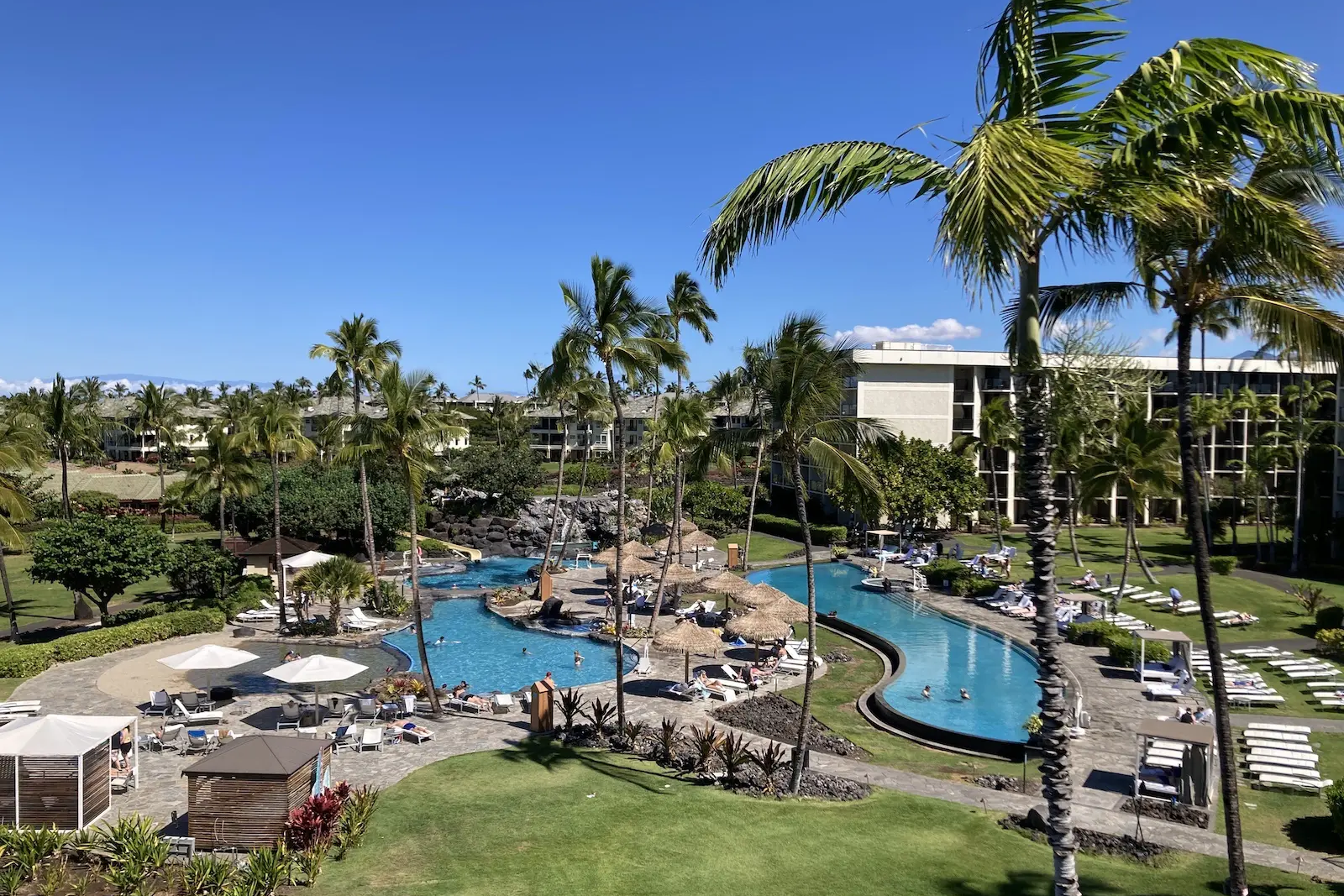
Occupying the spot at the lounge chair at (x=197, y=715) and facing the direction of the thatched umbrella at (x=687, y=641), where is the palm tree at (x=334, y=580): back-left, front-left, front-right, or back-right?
front-left

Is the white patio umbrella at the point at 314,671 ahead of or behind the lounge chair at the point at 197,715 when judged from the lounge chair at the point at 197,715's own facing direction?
ahead

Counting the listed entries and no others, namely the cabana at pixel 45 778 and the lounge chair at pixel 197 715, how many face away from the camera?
1

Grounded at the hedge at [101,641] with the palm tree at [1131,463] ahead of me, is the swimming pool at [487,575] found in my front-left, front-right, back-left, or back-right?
front-left

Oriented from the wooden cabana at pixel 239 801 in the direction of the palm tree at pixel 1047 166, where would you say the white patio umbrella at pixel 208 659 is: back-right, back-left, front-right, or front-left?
back-left

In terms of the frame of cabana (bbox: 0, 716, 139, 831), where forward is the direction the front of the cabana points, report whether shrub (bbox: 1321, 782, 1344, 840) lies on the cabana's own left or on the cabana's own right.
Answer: on the cabana's own right

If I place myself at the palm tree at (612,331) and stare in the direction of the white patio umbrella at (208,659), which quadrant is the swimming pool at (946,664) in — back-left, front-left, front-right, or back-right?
back-right

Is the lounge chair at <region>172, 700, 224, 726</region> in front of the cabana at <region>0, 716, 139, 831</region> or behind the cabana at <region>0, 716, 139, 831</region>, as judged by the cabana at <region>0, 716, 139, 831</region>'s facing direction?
in front

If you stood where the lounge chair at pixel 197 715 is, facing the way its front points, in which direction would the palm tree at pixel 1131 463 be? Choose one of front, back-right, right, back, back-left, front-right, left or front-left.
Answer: front

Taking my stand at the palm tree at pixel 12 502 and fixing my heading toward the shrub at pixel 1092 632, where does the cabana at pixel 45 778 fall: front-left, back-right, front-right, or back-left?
front-right
